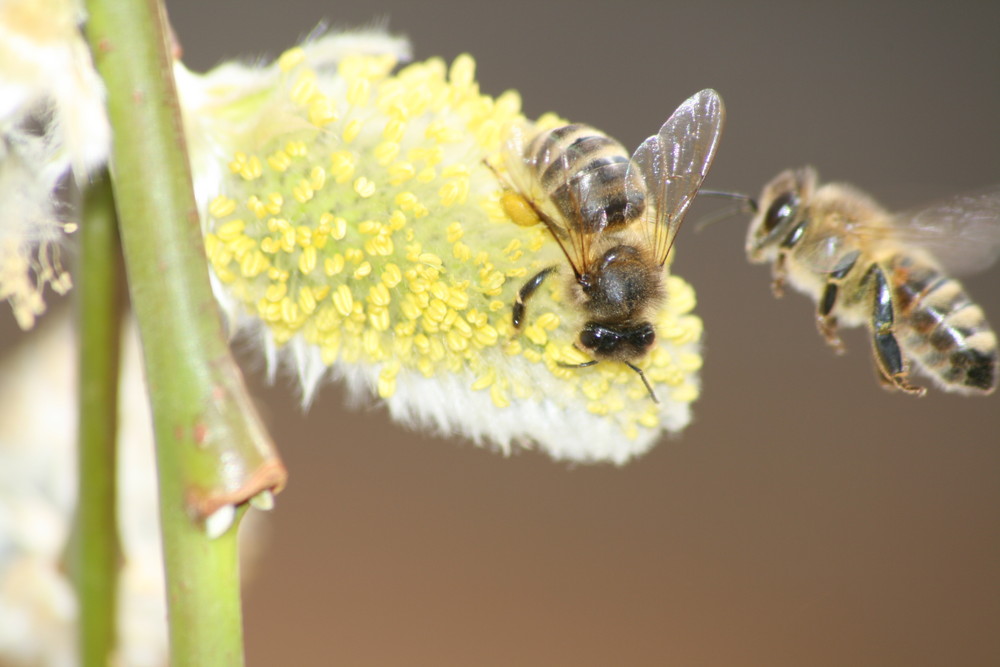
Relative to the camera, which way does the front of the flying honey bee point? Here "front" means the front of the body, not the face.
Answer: to the viewer's left
